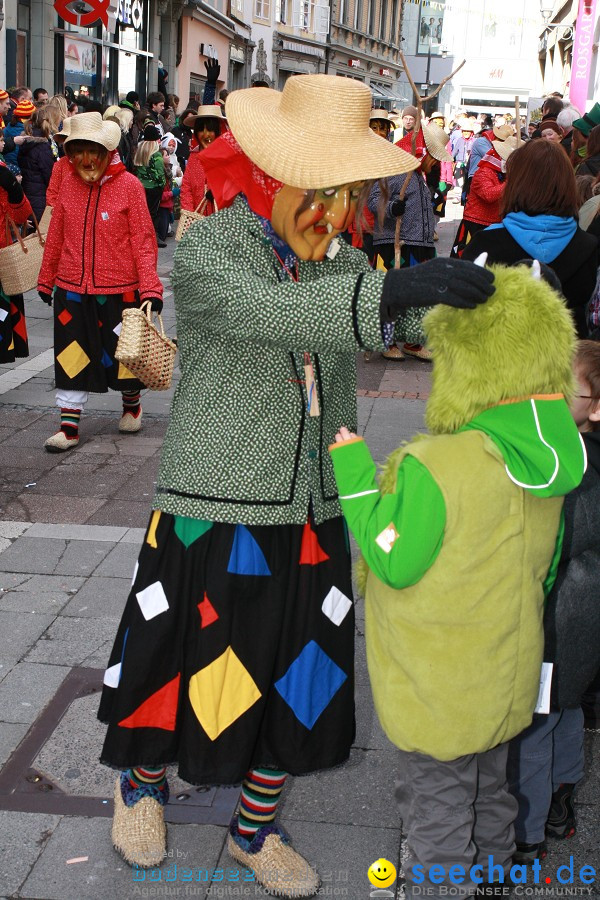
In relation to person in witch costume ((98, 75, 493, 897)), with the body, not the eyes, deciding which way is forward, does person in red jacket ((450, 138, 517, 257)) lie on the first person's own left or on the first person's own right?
on the first person's own left

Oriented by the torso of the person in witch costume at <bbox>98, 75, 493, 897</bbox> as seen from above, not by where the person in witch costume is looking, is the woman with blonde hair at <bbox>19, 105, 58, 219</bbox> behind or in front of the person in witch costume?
behind

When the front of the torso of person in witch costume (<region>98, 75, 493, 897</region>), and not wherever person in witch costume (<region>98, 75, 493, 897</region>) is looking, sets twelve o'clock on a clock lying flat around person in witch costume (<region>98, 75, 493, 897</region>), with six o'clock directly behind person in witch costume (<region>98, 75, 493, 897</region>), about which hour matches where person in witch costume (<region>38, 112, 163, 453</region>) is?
person in witch costume (<region>38, 112, 163, 453</region>) is roughly at 7 o'clock from person in witch costume (<region>98, 75, 493, 897</region>).

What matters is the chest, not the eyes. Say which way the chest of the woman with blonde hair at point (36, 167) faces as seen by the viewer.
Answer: away from the camera

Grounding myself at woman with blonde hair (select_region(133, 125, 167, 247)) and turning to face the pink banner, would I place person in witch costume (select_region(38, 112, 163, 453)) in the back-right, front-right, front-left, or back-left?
back-right

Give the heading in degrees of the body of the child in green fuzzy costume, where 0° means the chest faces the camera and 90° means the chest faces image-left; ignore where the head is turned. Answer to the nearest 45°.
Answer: approximately 135°

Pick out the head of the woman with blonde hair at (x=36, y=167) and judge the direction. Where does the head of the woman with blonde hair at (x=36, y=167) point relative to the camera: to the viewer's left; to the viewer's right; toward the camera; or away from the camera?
away from the camera

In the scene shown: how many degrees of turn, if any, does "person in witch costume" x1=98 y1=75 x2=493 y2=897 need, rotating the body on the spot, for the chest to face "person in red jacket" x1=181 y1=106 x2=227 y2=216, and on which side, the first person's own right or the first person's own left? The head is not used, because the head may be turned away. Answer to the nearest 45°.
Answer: approximately 135° to the first person's own left

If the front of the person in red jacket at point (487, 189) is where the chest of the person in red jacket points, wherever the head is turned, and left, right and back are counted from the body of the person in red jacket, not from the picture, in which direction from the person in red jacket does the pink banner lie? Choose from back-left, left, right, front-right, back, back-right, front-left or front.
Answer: left

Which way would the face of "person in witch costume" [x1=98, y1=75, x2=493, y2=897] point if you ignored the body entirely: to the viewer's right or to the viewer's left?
to the viewer's right

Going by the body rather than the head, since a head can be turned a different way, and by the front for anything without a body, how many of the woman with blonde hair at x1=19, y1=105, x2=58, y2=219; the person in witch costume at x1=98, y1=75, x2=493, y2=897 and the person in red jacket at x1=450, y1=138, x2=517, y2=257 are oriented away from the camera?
1
